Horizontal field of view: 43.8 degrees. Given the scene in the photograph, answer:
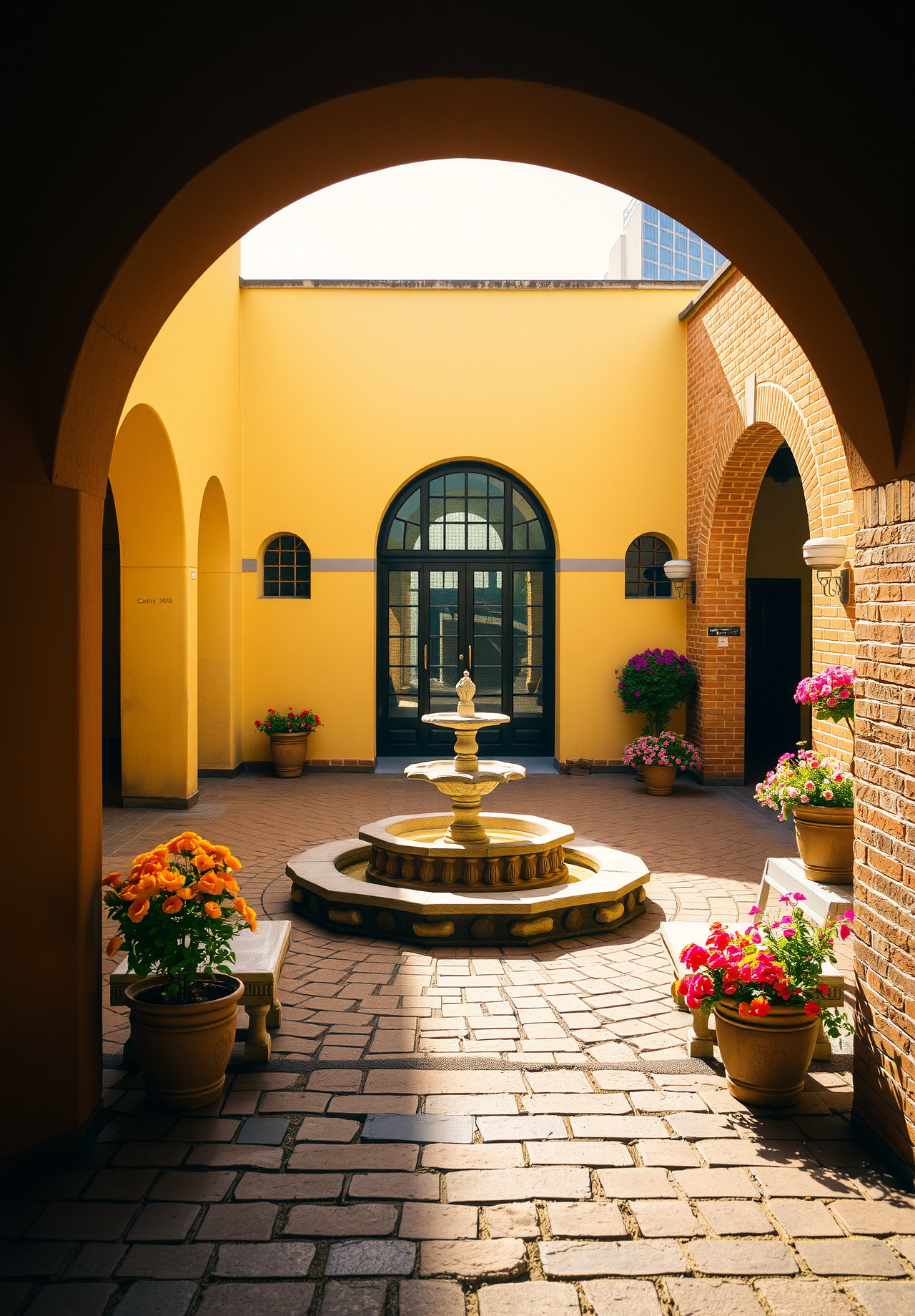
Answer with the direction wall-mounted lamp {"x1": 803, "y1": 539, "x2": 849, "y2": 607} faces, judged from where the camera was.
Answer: facing to the left of the viewer

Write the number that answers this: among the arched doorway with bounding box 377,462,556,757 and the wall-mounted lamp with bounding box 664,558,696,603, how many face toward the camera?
1

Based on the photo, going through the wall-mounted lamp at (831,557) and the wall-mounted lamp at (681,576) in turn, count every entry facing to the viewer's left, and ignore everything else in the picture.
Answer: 2

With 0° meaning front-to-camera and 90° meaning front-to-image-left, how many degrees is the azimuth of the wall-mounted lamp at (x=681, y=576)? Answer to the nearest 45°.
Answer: approximately 90°

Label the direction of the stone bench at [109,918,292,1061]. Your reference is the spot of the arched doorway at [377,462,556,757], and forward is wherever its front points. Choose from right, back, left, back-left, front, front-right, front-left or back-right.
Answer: front

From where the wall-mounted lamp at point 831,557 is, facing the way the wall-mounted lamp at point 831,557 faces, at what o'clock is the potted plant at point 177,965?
The potted plant is roughly at 10 o'clock from the wall-mounted lamp.

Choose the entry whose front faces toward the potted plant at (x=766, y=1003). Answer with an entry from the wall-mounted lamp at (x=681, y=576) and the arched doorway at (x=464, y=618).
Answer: the arched doorway

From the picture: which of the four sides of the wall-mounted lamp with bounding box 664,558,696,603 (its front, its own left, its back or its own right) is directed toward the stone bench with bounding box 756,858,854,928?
left

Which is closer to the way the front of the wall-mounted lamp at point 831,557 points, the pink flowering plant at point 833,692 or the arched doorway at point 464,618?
the arched doorway

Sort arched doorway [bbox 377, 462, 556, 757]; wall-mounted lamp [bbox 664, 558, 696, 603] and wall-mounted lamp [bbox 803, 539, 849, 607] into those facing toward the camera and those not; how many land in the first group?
1

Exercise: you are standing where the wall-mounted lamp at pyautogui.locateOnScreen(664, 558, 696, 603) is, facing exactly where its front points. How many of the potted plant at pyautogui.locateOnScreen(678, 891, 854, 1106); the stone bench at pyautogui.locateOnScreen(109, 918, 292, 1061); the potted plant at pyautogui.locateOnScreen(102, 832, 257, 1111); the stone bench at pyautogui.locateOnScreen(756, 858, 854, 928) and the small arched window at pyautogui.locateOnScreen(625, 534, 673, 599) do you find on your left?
4

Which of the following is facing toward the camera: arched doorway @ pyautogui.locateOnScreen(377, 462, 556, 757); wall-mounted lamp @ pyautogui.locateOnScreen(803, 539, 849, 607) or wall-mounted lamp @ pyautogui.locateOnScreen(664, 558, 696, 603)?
the arched doorway

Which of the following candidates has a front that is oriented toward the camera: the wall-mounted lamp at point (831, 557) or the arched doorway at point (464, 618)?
the arched doorway

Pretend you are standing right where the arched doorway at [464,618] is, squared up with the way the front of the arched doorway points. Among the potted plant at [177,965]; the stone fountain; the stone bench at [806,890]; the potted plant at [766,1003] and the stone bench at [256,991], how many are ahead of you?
5

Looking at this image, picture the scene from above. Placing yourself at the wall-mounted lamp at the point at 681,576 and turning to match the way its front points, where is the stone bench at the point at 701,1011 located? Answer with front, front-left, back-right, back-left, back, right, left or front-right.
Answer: left

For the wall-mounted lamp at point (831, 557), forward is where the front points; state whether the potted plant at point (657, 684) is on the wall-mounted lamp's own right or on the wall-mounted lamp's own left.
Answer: on the wall-mounted lamp's own right

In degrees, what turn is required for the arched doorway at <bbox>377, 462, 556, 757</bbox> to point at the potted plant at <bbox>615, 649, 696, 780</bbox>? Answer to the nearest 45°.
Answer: approximately 45° to its left

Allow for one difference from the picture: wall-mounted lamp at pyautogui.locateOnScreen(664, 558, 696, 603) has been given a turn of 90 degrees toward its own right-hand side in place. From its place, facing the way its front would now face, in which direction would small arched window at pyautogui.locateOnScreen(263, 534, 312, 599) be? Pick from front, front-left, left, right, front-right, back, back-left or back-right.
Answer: left

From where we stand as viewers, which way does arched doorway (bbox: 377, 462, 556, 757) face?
facing the viewer
